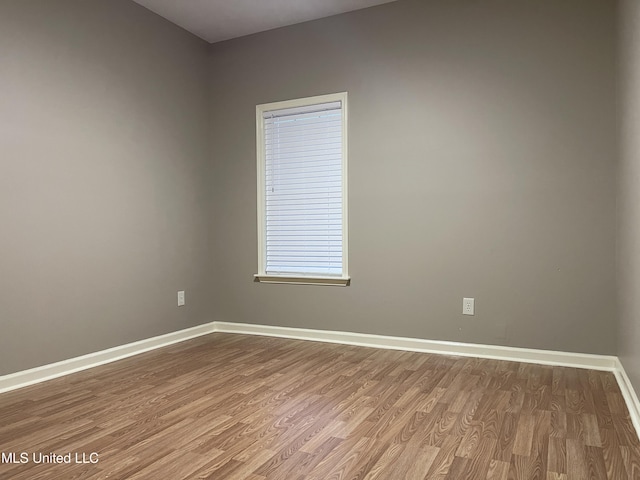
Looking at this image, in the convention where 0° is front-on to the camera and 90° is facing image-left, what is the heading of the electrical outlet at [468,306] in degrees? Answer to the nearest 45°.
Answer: approximately 0°

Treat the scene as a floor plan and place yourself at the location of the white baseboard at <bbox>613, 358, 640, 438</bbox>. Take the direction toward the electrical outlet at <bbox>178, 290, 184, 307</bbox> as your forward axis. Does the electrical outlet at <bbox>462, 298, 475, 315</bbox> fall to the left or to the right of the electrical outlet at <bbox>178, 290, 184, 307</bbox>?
right

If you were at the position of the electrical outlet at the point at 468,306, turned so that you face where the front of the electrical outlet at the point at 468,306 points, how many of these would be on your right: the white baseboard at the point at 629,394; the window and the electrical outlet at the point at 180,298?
2

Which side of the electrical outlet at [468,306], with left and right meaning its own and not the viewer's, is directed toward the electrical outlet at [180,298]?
right

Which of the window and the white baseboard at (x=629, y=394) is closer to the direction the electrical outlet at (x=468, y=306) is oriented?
the white baseboard
